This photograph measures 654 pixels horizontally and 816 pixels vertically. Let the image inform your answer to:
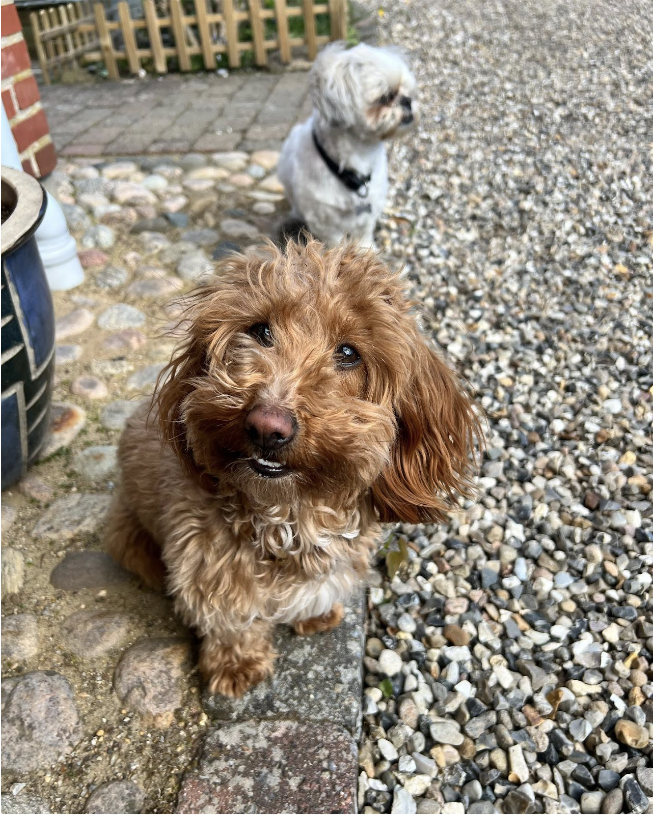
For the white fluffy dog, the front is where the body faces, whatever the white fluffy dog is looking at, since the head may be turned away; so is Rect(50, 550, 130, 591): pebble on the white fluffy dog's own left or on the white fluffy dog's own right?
on the white fluffy dog's own right

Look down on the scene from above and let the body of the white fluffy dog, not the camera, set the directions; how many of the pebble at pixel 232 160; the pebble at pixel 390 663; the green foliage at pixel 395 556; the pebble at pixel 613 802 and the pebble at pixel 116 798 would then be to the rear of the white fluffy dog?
1

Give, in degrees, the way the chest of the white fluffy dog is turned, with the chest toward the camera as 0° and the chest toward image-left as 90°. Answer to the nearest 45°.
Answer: approximately 315°

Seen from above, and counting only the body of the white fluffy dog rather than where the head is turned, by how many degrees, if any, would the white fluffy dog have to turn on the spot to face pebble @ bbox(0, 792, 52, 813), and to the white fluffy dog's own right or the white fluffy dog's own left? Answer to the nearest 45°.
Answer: approximately 45° to the white fluffy dog's own right

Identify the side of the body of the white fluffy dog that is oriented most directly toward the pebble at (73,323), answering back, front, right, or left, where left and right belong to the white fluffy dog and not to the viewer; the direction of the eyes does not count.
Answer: right

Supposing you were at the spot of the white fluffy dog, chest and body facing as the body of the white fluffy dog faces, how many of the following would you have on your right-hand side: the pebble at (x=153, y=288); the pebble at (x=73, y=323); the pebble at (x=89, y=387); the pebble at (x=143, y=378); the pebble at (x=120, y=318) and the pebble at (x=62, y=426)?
6

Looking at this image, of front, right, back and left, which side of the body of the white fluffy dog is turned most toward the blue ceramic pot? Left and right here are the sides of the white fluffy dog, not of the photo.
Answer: right

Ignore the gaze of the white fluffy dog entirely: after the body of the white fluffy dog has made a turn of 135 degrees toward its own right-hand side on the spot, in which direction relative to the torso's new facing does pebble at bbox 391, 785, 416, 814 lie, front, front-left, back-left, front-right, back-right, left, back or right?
left

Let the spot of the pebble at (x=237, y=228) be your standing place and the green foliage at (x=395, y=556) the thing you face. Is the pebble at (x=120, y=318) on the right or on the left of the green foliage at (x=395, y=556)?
right

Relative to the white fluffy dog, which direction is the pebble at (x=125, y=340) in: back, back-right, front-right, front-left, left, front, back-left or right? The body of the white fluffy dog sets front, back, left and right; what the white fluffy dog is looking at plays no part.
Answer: right

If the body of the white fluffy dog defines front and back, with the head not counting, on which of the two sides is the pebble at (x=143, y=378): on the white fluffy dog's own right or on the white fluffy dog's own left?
on the white fluffy dog's own right

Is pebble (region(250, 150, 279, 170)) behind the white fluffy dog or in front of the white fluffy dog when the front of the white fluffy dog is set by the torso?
behind

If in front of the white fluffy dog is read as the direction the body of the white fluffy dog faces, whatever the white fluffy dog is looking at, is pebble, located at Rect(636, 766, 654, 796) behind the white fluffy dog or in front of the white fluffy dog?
in front

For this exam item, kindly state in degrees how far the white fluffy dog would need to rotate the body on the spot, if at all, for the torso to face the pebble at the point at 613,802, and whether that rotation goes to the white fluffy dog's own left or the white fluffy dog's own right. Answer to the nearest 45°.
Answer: approximately 45° to the white fluffy dog's own right
